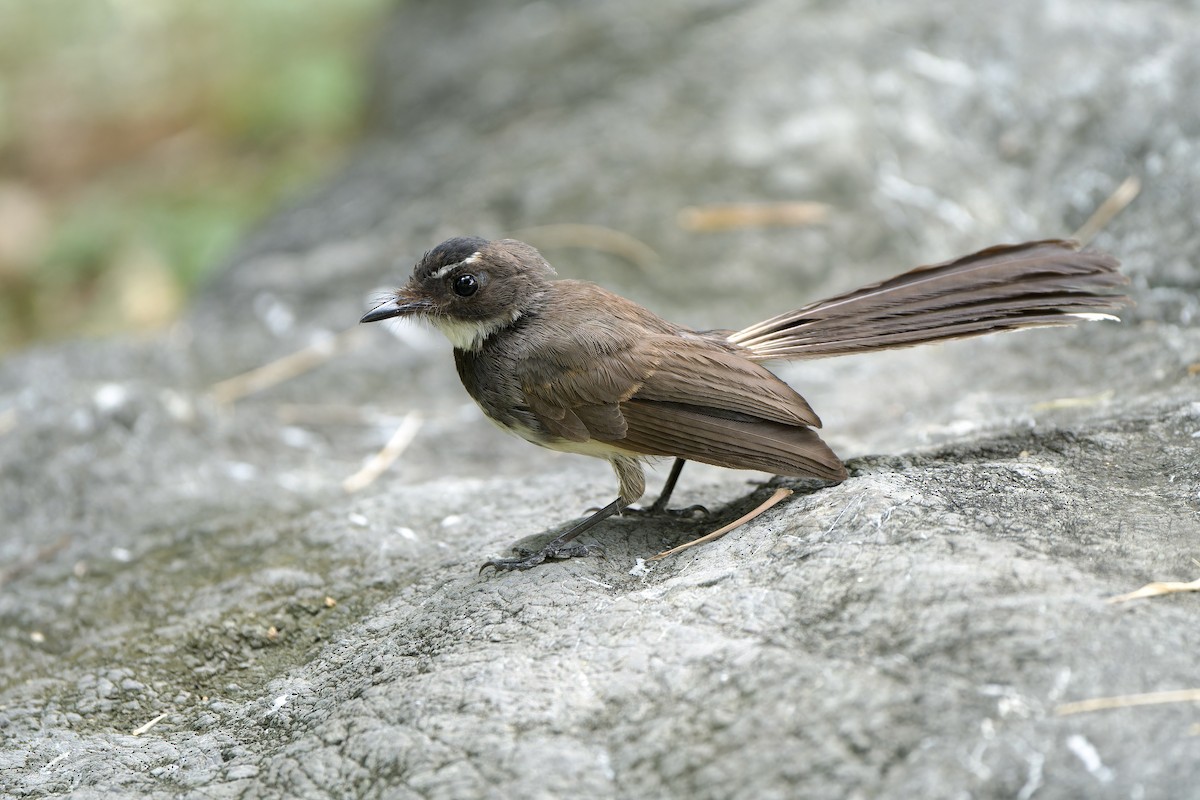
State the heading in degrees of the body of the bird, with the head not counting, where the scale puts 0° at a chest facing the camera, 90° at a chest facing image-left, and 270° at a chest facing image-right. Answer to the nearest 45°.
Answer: approximately 90°
